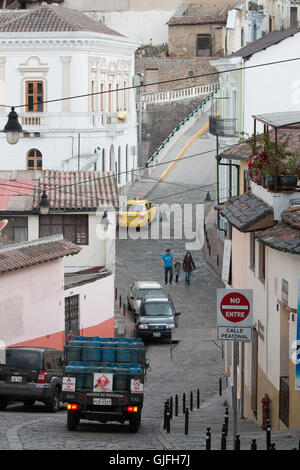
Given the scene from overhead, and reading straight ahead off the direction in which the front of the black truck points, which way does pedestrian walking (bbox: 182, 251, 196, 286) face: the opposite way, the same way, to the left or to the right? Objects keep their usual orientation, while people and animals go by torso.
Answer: the opposite way

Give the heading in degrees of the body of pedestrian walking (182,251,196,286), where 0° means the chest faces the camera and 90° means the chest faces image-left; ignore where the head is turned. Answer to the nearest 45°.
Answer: approximately 0°

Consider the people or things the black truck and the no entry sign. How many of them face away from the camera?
1

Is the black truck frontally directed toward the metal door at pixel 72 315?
yes

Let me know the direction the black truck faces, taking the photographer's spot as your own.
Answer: facing away from the viewer

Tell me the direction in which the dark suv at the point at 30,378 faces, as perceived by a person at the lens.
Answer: facing away from the viewer and to the right of the viewer

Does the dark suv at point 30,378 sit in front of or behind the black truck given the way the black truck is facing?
in front

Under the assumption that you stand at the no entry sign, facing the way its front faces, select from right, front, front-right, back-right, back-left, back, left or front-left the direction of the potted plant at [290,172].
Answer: back

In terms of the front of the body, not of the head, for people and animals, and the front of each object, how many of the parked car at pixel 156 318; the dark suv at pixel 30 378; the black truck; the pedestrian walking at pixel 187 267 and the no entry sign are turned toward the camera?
3

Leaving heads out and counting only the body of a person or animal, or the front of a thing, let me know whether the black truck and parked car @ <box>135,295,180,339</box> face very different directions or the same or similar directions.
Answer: very different directions

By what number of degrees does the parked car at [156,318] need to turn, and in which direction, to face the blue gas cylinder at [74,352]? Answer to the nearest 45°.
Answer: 0° — it already faces it

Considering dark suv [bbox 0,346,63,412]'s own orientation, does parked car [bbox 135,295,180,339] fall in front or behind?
in front

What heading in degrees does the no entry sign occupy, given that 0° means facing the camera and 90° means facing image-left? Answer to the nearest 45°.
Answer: approximately 0°

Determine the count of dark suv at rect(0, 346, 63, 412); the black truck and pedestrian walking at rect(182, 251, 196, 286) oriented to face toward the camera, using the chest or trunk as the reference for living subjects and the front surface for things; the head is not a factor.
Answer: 1

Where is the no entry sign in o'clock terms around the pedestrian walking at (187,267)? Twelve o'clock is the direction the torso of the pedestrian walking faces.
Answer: The no entry sign is roughly at 12 o'clock from the pedestrian walking.
